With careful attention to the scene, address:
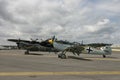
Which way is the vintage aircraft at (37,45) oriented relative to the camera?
to the viewer's left

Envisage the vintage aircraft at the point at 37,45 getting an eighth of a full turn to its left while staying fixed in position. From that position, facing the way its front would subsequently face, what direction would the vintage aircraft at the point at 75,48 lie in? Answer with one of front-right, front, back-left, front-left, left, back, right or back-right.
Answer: left
